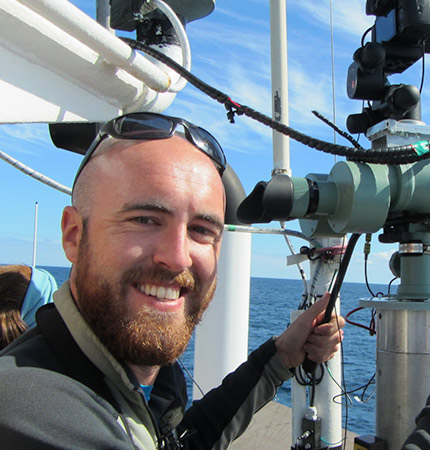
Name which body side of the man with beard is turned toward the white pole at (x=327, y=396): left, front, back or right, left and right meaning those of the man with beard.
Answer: left

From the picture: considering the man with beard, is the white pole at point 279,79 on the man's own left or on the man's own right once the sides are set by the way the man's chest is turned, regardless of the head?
on the man's own left

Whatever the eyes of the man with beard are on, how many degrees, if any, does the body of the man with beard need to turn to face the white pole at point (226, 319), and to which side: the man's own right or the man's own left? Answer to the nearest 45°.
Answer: approximately 135° to the man's own left

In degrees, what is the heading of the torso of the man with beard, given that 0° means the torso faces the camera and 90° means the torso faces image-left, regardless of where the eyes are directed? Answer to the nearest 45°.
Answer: approximately 315°

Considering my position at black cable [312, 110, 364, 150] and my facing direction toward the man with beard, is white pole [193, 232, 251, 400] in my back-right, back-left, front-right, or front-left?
back-right

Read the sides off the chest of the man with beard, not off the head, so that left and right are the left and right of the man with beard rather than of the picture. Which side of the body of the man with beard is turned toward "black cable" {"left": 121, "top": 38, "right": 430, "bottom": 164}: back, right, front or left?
left

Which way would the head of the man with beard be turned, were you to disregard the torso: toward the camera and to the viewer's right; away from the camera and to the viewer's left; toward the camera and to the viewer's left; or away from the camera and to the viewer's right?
toward the camera and to the viewer's right

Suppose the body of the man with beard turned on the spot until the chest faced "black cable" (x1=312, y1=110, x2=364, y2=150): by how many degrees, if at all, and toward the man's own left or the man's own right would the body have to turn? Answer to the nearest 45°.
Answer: approximately 90° to the man's own left
